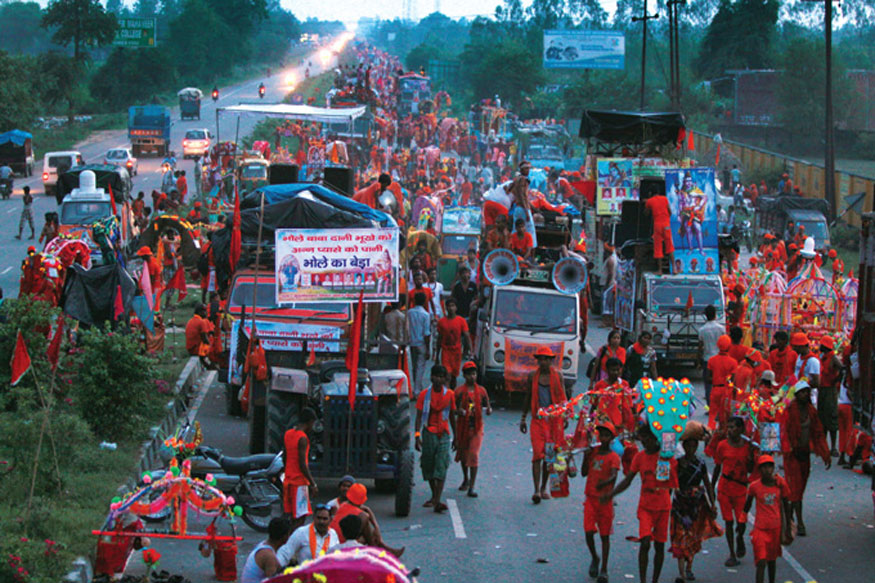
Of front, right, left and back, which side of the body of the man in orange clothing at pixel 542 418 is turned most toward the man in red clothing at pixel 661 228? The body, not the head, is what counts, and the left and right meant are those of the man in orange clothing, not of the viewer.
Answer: back

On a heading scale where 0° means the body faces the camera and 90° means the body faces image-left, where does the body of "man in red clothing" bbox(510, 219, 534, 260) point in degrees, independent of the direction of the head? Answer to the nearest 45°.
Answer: approximately 0°

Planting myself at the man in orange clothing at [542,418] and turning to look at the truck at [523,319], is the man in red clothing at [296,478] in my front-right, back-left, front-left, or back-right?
back-left

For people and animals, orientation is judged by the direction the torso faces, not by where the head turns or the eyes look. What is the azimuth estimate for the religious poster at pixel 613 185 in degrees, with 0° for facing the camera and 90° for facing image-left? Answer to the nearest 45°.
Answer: approximately 0°

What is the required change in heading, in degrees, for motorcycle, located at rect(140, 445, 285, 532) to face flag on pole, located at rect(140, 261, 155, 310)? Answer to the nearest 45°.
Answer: approximately 90° to its right
